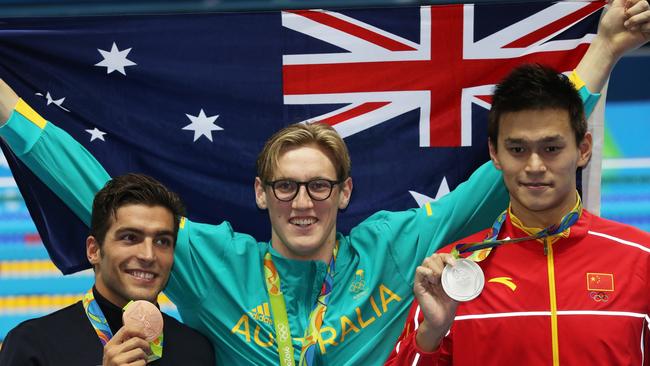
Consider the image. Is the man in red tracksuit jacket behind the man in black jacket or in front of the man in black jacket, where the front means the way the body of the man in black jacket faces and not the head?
in front

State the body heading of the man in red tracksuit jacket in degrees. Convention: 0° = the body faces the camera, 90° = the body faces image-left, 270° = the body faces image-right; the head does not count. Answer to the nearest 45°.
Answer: approximately 0°

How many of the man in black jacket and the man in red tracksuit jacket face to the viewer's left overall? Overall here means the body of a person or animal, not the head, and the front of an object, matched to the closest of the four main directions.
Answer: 0

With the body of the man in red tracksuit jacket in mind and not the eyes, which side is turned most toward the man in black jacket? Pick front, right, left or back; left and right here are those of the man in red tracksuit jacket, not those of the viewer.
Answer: right
